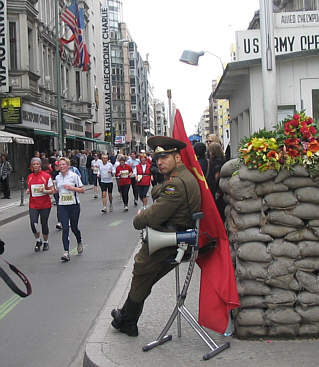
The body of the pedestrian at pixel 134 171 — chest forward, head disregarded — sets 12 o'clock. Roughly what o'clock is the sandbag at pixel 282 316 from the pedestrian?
The sandbag is roughly at 12 o'clock from the pedestrian.

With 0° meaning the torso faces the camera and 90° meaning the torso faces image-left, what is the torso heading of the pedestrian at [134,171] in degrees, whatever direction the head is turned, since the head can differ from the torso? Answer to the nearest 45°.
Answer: approximately 0°

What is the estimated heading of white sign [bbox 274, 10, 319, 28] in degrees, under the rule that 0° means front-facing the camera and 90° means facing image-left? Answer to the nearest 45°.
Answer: approximately 45°

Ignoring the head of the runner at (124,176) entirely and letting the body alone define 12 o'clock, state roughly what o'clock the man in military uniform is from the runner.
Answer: The man in military uniform is roughly at 12 o'clock from the runner.

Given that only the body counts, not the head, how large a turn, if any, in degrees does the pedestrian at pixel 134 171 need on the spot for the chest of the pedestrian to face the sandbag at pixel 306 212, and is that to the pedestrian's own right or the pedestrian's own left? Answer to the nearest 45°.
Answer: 0° — they already face it

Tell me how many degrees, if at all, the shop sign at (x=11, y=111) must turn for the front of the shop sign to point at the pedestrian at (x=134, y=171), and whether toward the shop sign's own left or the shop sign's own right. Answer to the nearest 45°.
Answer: approximately 45° to the shop sign's own left

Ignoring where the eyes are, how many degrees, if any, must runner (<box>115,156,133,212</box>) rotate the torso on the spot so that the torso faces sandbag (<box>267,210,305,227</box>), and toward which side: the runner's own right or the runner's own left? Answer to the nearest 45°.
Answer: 0° — they already face it

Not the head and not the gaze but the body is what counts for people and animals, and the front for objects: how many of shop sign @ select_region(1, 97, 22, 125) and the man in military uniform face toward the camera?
1

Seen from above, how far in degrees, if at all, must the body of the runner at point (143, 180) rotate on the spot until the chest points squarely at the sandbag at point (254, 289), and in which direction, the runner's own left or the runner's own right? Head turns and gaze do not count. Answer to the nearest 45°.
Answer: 0° — they already face it

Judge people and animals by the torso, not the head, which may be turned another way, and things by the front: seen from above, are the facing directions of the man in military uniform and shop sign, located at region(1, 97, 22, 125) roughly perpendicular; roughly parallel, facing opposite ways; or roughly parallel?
roughly perpendicular

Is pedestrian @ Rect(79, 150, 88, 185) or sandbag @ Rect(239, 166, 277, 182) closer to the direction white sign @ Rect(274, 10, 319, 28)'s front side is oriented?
the sandbag
